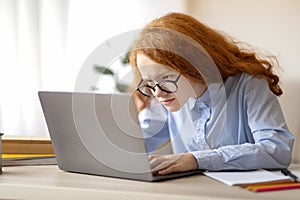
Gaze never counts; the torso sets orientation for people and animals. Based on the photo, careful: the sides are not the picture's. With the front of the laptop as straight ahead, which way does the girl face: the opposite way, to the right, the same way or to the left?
the opposite way

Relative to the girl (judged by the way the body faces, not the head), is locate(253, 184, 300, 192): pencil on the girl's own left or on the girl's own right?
on the girl's own left

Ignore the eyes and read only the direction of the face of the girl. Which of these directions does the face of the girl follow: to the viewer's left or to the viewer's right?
to the viewer's left

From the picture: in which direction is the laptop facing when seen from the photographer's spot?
facing away from the viewer and to the right of the viewer
